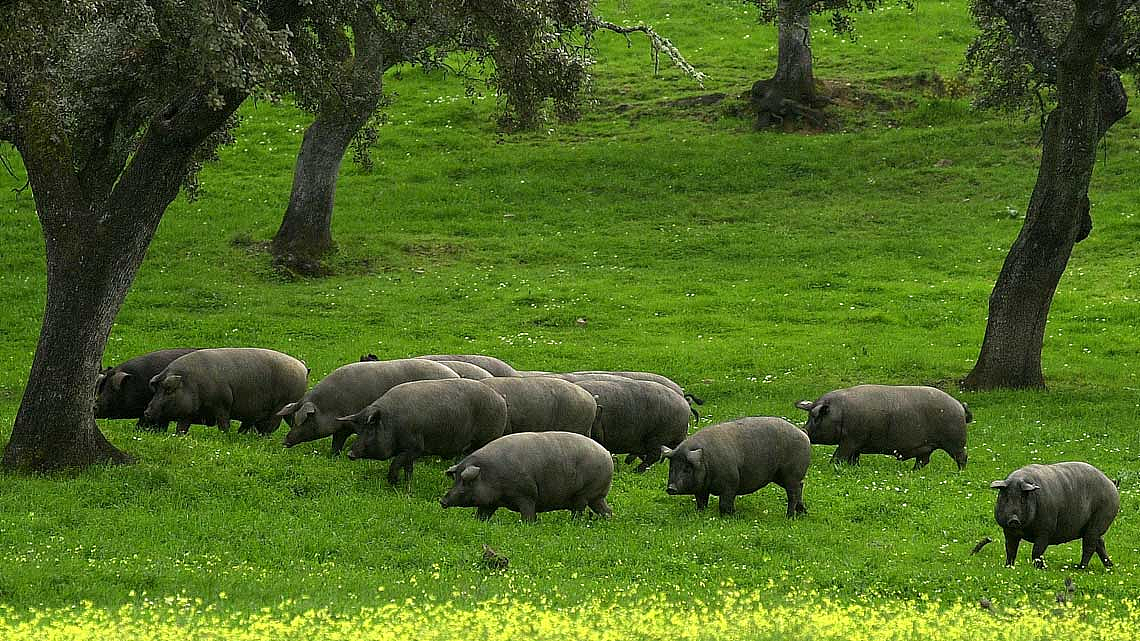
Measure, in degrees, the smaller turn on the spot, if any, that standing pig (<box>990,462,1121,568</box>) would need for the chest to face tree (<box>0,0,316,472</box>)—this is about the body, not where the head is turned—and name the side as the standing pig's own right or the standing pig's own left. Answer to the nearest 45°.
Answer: approximately 45° to the standing pig's own right

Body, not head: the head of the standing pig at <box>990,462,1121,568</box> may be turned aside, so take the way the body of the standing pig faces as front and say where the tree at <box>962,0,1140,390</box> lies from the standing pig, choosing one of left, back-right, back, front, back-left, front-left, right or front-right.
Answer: back-right

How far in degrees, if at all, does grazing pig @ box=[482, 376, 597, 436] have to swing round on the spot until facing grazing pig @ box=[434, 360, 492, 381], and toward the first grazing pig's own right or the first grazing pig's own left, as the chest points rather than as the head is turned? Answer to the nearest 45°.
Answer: approximately 45° to the first grazing pig's own right

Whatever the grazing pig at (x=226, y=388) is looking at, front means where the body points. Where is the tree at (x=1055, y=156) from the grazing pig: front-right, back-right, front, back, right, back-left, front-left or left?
back

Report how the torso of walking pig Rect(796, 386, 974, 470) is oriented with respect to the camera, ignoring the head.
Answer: to the viewer's left

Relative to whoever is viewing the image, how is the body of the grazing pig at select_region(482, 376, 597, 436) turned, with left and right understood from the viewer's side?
facing to the left of the viewer

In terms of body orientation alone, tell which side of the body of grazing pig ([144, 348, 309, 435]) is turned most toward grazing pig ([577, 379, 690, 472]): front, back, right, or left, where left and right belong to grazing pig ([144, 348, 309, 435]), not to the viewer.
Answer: back

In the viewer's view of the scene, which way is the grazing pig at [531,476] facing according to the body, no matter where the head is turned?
to the viewer's left

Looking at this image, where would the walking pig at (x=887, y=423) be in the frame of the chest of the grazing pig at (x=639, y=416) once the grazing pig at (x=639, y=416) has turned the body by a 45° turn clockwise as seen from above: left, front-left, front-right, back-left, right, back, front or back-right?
back-right

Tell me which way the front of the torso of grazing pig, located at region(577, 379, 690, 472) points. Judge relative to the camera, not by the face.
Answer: to the viewer's left
